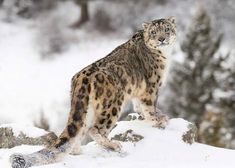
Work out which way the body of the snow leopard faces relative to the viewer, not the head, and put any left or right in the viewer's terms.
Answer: facing away from the viewer and to the right of the viewer
